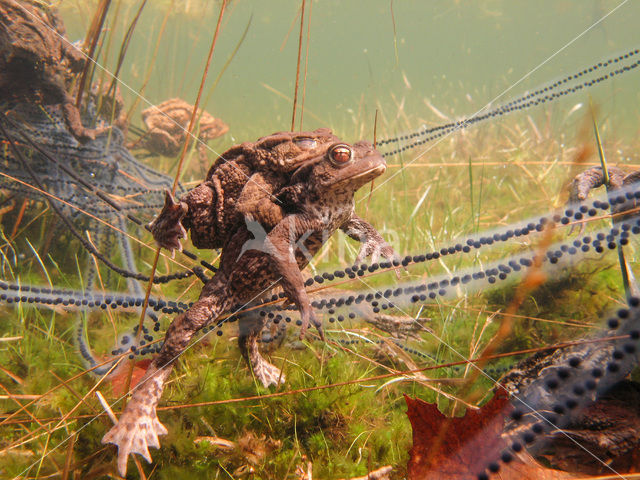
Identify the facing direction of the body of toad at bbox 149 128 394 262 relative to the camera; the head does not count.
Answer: to the viewer's right

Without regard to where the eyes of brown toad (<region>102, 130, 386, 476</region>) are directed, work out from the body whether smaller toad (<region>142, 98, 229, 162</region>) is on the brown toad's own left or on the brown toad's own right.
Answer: on the brown toad's own left

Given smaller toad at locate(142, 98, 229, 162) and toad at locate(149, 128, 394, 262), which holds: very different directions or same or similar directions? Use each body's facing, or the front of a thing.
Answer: same or similar directions

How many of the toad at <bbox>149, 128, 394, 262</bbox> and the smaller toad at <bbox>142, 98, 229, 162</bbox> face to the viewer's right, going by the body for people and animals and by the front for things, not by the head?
2

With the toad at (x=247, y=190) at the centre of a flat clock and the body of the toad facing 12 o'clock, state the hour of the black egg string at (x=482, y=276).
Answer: The black egg string is roughly at 12 o'clock from the toad.

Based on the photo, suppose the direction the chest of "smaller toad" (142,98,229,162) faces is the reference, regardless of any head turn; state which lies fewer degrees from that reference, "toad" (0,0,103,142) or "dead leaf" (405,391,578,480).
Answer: the dead leaf

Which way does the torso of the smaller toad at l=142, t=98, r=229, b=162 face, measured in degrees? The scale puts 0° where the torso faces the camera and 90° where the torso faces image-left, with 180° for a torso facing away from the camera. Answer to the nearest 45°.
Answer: approximately 270°

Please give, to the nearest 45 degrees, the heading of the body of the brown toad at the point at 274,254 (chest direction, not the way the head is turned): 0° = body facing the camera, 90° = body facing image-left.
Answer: approximately 270°

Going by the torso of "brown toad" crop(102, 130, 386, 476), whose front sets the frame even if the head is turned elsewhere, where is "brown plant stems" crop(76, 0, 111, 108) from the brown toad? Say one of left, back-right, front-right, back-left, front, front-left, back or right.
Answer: back-left

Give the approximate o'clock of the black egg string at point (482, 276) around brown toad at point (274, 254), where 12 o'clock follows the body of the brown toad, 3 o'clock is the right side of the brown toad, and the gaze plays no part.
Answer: The black egg string is roughly at 12 o'clock from the brown toad.

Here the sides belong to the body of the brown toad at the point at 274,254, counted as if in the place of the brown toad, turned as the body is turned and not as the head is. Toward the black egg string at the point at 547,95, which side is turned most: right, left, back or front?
front

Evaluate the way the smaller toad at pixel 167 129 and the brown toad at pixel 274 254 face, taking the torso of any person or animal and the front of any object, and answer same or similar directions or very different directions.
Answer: same or similar directions

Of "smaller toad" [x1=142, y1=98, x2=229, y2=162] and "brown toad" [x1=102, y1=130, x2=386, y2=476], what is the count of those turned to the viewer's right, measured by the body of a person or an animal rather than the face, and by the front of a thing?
2

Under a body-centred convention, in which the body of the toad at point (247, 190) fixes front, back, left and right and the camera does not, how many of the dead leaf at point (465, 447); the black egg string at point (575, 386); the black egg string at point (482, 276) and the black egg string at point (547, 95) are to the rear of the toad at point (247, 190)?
0
